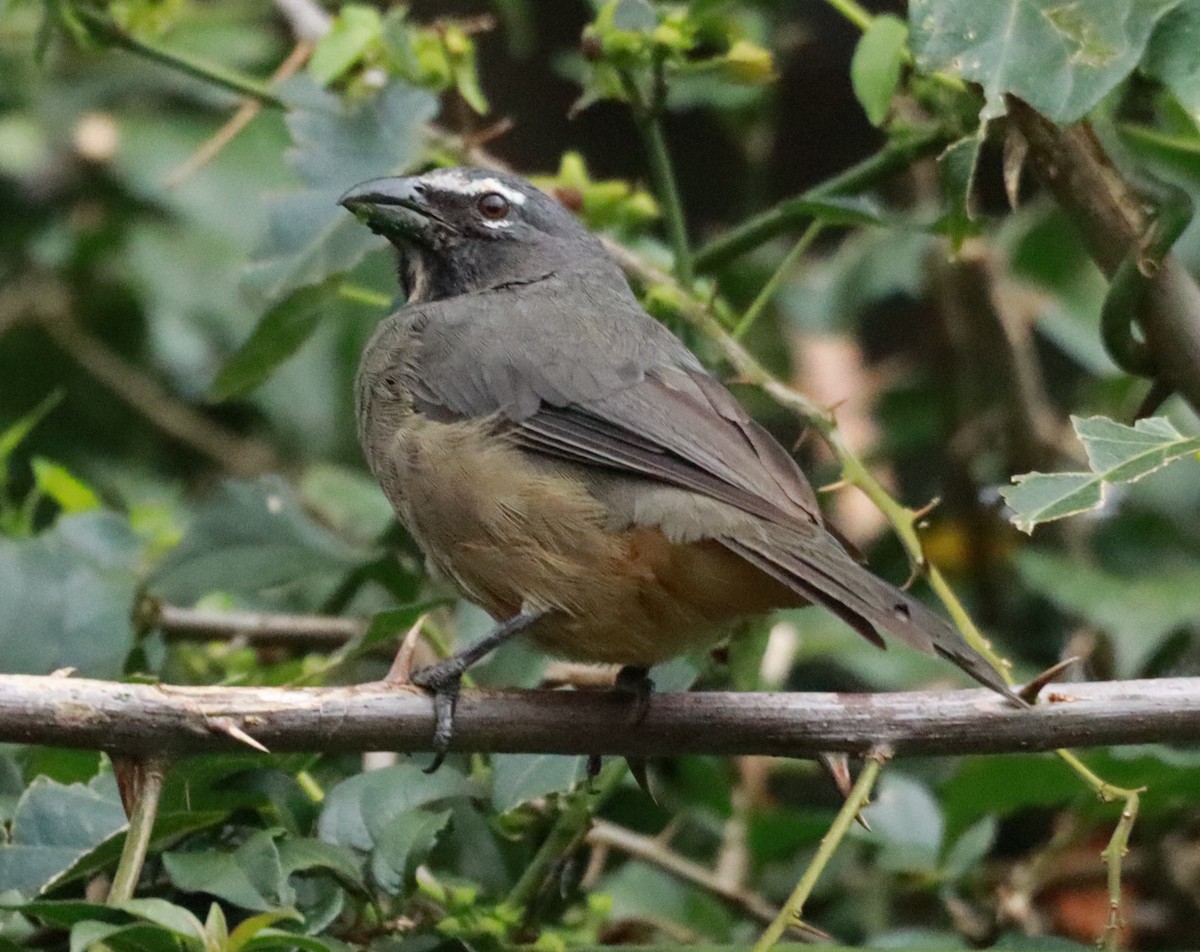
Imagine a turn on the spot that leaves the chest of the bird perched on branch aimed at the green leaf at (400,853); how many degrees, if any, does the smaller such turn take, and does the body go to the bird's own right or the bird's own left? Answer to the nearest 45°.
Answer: approximately 90° to the bird's own left

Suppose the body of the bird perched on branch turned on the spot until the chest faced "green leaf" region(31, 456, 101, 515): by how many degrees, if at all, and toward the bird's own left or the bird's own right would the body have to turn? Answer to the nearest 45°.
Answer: approximately 45° to the bird's own right

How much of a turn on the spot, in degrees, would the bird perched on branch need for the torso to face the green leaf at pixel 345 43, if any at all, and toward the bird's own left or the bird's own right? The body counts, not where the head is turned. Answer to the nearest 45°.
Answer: approximately 45° to the bird's own right

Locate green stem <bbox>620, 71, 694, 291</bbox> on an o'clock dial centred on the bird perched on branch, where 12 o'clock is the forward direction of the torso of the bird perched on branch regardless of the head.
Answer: The green stem is roughly at 3 o'clock from the bird perched on branch.

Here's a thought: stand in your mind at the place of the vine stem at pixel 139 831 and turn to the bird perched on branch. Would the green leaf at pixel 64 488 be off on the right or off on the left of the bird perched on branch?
left

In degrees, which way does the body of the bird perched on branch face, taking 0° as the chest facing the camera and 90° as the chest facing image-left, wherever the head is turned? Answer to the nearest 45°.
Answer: approximately 90°

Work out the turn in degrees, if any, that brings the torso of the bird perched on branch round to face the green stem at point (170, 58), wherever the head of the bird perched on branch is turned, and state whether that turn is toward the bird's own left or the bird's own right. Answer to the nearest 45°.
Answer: approximately 45° to the bird's own right

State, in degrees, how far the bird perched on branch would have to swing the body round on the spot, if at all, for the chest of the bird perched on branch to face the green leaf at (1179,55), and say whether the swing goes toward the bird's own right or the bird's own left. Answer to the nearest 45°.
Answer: approximately 180°

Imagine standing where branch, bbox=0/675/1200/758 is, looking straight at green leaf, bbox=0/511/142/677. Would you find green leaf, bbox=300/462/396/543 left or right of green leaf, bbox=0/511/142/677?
right

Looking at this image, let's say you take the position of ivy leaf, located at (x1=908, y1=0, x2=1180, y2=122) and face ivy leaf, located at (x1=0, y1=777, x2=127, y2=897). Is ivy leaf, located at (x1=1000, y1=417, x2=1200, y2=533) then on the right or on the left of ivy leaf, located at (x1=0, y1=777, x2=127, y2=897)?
left
